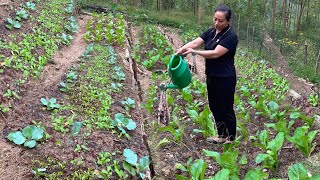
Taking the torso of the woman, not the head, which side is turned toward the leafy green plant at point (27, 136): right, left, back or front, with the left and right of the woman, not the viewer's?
front

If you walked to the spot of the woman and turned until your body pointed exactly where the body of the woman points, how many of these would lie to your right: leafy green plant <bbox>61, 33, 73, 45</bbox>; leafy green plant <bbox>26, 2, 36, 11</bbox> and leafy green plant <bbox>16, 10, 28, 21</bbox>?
3

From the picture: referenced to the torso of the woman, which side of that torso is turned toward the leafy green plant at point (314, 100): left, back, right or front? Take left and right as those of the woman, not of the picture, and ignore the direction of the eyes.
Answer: back

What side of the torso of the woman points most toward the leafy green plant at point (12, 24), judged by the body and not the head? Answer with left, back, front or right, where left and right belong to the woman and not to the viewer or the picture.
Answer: right

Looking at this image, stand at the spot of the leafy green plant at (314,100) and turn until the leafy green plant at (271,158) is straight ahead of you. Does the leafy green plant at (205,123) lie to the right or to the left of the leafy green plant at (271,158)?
right

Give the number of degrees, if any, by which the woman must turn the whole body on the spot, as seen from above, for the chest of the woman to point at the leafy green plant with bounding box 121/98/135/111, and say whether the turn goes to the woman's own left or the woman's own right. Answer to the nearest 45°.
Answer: approximately 45° to the woman's own right

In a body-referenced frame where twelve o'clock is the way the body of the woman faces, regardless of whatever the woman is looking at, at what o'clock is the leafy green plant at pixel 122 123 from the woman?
The leafy green plant is roughly at 1 o'clock from the woman.

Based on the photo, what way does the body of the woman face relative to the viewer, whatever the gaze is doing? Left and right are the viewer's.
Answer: facing the viewer and to the left of the viewer

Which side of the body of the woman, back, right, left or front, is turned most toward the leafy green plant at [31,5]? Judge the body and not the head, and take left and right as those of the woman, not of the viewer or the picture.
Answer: right

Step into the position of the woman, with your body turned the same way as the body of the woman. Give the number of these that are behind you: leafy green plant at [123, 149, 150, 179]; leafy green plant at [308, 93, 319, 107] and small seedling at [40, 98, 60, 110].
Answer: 1

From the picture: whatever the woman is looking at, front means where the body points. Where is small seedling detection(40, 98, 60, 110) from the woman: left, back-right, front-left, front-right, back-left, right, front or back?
front-right

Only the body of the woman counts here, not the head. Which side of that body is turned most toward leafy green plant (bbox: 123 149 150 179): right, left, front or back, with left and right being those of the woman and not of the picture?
front

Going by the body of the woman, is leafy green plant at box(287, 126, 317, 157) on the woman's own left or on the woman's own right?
on the woman's own left

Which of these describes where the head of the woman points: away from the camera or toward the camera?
toward the camera

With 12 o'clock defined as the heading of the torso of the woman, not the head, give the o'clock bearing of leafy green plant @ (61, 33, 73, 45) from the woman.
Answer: The leafy green plant is roughly at 3 o'clock from the woman.

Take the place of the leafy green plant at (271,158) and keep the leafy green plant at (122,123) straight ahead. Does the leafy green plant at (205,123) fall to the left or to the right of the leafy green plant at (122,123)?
right
